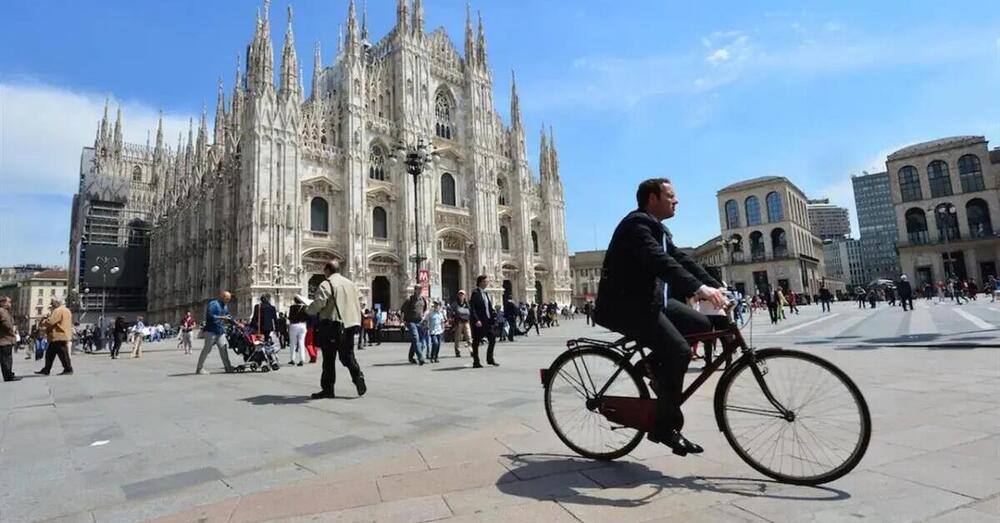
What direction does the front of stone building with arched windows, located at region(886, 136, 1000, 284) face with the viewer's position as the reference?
facing the viewer

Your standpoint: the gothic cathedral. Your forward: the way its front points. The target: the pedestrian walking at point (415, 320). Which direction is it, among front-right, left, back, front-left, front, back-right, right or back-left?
front-right

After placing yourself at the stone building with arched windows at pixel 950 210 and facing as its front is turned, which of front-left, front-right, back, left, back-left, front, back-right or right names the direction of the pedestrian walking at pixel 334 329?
front

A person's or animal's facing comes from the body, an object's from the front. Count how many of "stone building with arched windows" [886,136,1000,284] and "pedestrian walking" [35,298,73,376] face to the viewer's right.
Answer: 0

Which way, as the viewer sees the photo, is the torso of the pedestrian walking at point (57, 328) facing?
to the viewer's left

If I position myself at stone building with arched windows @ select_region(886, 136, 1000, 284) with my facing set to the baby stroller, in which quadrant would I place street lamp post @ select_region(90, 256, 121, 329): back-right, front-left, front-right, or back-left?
front-right

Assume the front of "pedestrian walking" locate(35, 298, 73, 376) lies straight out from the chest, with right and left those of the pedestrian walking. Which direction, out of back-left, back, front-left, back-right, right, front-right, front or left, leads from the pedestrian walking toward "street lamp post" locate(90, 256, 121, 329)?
right

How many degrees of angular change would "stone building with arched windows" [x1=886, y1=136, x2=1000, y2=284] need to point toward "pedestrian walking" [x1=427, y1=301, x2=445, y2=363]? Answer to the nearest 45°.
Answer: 0° — it already faces them

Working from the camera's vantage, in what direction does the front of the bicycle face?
facing to the right of the viewer

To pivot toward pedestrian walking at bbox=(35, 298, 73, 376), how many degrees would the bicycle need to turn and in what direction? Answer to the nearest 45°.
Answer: approximately 180°

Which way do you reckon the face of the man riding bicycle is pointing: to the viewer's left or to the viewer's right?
to the viewer's right

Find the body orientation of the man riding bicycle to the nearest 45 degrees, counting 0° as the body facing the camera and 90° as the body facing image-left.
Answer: approximately 270°

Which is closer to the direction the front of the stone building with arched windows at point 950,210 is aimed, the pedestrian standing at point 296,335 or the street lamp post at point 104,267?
the pedestrian standing

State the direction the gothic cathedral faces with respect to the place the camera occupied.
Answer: facing the viewer and to the right of the viewer

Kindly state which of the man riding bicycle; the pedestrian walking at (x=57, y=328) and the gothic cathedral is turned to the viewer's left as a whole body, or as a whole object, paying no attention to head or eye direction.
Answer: the pedestrian walking

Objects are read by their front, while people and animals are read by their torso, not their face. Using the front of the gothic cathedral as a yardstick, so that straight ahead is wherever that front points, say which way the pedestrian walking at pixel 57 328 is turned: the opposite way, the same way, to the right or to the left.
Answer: to the right

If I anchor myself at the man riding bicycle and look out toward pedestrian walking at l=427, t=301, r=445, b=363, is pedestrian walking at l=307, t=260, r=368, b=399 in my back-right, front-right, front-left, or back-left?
front-left
